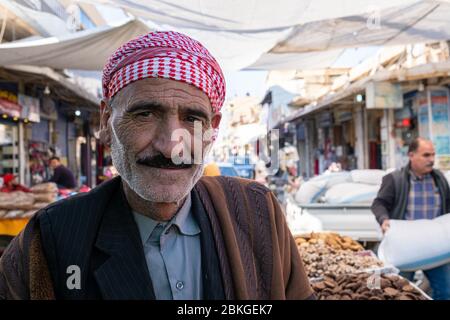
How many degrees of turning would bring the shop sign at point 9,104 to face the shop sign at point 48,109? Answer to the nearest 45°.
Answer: approximately 135° to its left

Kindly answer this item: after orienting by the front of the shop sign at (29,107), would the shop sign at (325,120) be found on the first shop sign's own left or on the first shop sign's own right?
on the first shop sign's own left

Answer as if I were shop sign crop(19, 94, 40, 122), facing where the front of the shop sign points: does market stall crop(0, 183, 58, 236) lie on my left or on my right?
on my right

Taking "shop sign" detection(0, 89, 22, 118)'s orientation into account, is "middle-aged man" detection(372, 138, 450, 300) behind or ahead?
ahead

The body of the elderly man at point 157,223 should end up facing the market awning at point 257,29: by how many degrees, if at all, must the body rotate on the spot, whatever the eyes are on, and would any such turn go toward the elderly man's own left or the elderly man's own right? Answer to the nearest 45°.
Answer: approximately 180°

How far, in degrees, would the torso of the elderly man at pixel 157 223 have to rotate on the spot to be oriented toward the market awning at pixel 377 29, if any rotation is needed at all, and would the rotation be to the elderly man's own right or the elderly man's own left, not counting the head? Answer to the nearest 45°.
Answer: approximately 135° to the elderly man's own left

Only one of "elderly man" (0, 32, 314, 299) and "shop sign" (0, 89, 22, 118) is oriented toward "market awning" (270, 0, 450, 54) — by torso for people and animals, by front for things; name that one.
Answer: the shop sign

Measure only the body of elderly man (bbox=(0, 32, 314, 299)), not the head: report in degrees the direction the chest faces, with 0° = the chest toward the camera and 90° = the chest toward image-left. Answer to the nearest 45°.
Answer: approximately 0°

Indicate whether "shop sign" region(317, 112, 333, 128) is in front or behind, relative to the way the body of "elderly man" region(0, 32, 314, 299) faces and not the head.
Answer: behind
